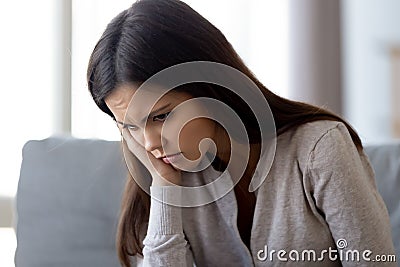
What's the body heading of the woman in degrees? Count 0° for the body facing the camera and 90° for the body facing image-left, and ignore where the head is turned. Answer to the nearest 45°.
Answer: approximately 45°
